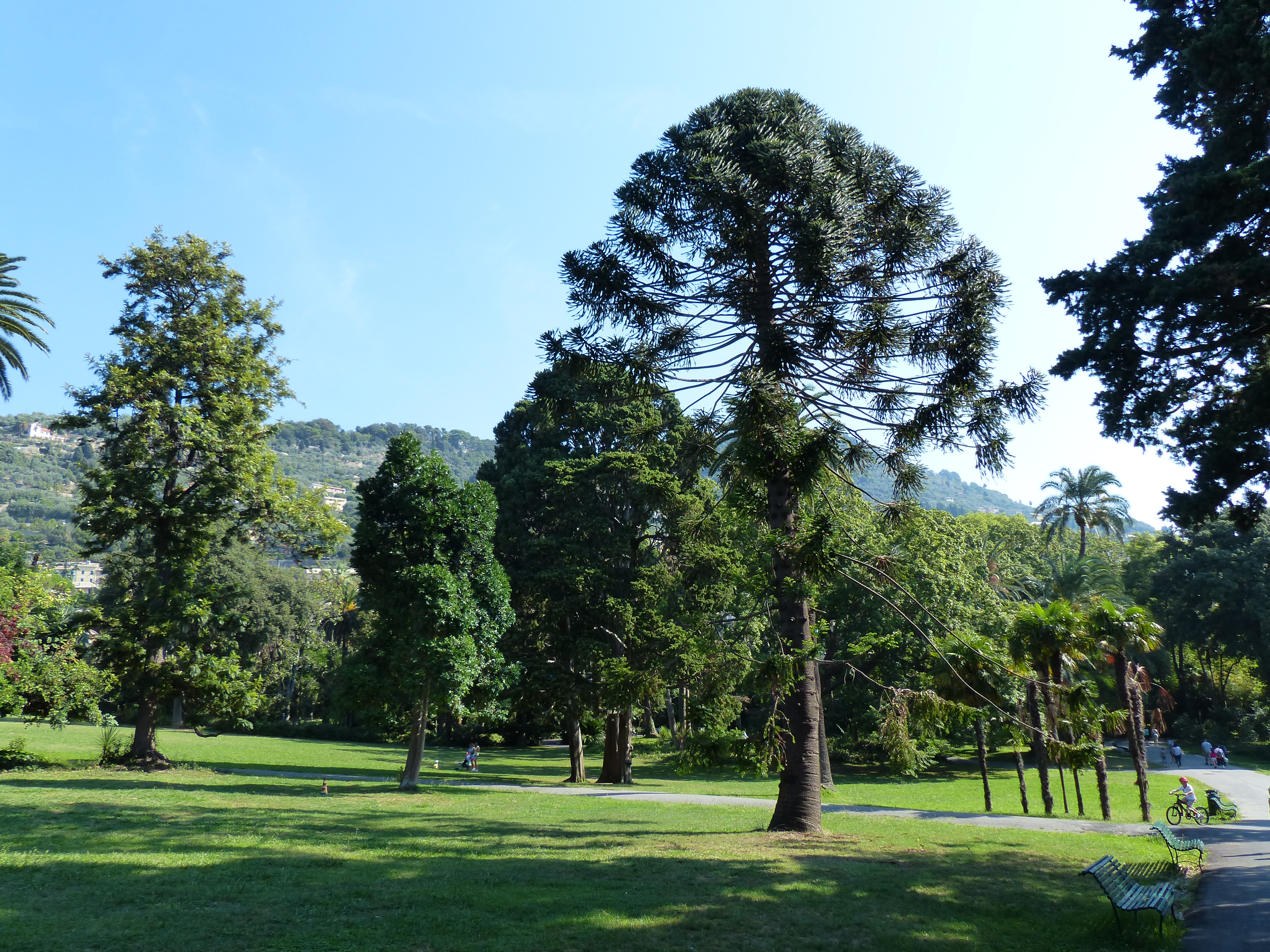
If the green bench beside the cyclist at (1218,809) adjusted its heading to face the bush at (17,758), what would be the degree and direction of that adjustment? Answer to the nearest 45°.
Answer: approximately 135° to its right

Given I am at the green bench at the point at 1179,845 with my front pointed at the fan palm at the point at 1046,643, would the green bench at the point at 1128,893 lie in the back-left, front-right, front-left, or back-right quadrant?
back-left

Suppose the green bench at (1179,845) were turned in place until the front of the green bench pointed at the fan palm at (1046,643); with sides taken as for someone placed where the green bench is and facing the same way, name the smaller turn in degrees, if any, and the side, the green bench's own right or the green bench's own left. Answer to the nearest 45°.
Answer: approximately 90° to the green bench's own left

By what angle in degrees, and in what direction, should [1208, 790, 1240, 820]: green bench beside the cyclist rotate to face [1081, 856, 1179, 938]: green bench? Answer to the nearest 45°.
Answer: approximately 90° to its right

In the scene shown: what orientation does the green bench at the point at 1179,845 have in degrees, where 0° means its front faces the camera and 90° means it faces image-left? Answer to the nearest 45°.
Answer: approximately 270°

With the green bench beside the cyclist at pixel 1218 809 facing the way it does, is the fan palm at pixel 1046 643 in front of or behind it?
behind

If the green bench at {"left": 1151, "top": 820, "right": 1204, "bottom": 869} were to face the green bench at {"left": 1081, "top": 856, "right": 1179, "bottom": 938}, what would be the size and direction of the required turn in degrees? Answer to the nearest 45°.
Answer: approximately 90° to its right
